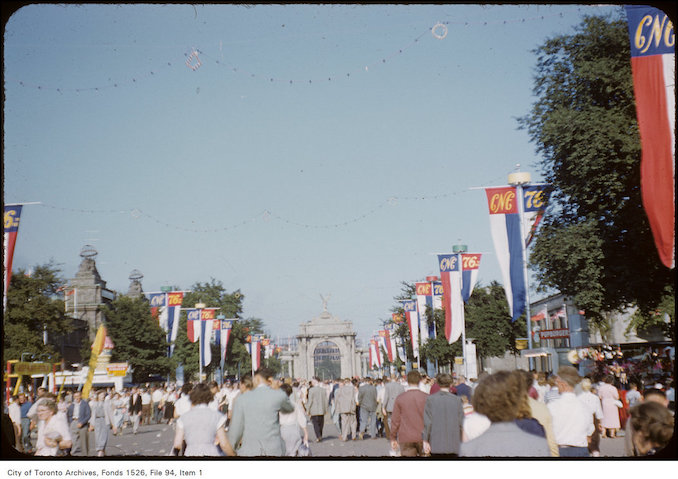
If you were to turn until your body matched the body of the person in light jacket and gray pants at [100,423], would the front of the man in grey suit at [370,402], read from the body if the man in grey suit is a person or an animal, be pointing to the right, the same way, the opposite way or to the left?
the opposite way

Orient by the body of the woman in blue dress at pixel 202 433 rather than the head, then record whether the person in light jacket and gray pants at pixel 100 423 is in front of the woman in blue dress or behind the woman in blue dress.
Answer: in front

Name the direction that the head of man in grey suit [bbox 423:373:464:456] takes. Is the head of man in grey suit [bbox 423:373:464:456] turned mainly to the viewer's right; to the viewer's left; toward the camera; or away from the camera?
away from the camera

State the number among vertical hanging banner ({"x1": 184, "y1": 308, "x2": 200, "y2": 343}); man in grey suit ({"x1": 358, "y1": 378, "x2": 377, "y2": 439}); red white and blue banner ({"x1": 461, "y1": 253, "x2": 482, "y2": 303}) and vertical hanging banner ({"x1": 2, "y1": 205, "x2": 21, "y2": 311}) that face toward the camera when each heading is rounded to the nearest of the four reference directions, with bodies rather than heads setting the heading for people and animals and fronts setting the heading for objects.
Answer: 3

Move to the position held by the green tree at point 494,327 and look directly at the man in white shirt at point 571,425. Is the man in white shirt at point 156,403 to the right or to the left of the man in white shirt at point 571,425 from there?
right

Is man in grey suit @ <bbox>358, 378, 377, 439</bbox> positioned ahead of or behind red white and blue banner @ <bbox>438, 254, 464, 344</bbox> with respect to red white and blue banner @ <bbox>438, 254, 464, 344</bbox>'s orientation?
ahead

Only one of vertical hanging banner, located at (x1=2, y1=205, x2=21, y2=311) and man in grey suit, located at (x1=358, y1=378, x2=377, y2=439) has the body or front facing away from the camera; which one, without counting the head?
the man in grey suit

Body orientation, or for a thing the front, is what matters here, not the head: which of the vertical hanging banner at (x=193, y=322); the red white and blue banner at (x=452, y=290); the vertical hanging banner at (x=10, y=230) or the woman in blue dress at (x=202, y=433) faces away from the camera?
the woman in blue dress

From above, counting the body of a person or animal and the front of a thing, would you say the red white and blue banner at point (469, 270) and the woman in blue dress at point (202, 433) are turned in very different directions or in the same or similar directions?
very different directions

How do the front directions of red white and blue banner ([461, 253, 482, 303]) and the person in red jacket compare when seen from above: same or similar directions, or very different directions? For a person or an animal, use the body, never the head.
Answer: very different directions

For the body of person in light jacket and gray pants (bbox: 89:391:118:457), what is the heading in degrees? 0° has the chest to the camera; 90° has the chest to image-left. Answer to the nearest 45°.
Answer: approximately 0°

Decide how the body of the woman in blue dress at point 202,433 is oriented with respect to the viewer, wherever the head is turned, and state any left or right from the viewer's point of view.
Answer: facing away from the viewer

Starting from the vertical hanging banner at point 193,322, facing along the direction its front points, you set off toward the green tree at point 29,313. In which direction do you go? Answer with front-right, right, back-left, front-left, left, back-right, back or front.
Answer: right

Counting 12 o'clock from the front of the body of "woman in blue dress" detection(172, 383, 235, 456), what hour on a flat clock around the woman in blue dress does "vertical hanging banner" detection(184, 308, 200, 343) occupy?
The vertical hanging banner is roughly at 12 o'clock from the woman in blue dress.
